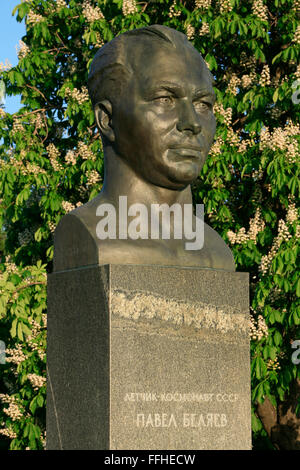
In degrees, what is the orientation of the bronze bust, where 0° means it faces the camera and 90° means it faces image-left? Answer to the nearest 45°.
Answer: approximately 315°
